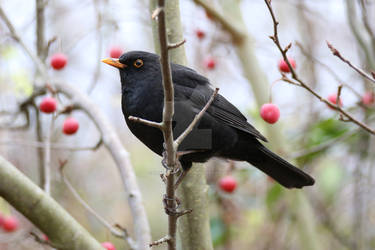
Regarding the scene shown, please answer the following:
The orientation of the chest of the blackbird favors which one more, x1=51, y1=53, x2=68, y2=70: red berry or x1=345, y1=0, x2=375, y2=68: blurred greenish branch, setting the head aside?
the red berry

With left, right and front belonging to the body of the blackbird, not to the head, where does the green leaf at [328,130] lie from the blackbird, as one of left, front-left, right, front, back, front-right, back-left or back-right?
back-right

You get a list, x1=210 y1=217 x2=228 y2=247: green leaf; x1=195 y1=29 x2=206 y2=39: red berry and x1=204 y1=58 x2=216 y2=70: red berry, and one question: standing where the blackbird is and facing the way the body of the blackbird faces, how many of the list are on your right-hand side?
3

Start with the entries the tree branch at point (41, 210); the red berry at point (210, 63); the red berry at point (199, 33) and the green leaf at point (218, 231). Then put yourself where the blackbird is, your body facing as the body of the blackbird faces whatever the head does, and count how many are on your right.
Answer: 3

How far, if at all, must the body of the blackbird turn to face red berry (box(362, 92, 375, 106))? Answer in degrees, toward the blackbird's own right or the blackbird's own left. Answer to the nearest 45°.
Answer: approximately 180°

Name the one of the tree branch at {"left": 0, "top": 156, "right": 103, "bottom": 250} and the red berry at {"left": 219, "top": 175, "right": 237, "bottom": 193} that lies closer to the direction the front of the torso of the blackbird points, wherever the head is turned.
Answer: the tree branch

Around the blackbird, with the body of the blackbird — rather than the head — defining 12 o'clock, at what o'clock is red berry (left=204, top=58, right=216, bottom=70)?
The red berry is roughly at 3 o'clock from the blackbird.

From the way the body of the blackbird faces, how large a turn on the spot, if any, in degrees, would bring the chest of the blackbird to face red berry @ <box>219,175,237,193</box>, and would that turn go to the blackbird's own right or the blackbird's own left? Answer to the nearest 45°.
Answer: approximately 90° to the blackbird's own right

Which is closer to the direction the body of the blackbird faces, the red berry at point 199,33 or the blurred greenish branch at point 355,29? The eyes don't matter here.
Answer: the red berry

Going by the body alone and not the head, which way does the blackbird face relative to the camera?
to the viewer's left

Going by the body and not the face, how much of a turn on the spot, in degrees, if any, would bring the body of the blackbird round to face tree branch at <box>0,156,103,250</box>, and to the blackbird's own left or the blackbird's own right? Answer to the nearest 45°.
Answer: approximately 45° to the blackbird's own left

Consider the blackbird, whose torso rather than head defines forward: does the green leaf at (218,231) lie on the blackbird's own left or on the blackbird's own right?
on the blackbird's own right
